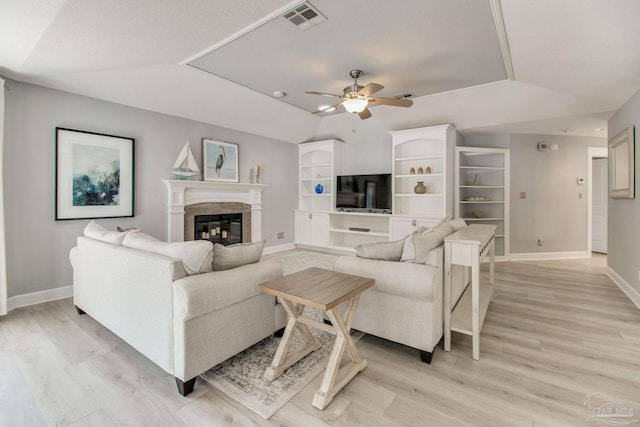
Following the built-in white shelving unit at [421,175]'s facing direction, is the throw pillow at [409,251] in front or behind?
in front

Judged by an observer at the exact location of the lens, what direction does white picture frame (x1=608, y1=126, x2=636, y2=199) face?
facing the viewer and to the left of the viewer

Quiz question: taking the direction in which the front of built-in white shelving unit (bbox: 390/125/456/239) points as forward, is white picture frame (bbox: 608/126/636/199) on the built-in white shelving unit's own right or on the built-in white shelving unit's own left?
on the built-in white shelving unit's own left

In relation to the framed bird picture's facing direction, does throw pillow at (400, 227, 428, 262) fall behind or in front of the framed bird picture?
in front

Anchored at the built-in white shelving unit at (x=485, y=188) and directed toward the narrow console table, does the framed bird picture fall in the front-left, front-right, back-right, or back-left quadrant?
front-right

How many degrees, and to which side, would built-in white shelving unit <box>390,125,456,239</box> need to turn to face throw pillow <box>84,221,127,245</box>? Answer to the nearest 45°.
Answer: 0° — it already faces it

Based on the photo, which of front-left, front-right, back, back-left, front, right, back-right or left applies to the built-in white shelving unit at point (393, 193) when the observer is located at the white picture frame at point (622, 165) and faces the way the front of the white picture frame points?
front-right

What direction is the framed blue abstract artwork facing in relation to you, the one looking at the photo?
facing the viewer and to the right of the viewer

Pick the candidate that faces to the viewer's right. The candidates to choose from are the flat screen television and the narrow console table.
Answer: the narrow console table

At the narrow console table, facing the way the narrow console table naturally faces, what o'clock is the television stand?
The television stand is roughly at 8 o'clock from the narrow console table.

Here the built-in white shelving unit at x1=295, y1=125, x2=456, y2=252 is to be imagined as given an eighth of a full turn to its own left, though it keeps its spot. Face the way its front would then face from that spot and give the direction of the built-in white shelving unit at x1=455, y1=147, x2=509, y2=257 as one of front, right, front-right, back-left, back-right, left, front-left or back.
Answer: left

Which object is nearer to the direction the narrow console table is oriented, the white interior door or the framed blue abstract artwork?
the white interior door

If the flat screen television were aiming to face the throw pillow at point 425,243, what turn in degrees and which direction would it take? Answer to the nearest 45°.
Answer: approximately 45° to its left

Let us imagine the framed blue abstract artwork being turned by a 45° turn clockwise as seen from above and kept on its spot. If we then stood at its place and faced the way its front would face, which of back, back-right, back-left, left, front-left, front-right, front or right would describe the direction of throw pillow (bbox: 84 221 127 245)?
front

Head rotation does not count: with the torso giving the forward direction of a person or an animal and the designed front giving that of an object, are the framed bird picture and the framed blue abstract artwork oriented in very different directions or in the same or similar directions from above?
same or similar directions

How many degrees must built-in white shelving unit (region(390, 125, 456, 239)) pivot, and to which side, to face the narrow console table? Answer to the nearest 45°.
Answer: approximately 45° to its left
